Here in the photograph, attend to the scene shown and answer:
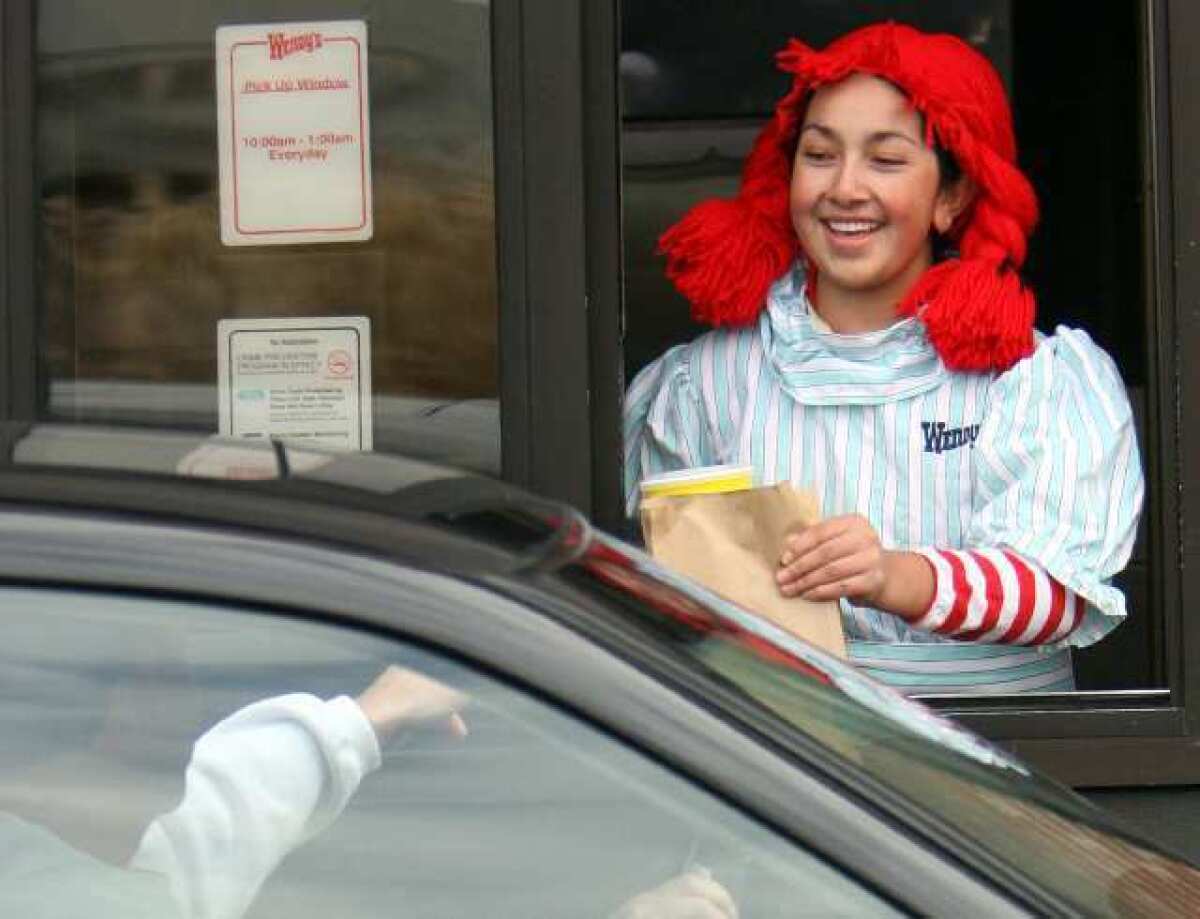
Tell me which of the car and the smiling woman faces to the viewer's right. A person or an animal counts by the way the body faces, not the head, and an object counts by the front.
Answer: the car

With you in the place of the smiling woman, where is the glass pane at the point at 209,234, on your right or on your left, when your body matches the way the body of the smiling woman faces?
on your right

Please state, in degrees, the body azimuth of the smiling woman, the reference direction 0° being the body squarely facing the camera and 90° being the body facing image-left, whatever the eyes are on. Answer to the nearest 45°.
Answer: approximately 45°

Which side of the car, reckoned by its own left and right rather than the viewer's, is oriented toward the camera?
right

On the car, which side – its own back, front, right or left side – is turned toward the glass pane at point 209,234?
left

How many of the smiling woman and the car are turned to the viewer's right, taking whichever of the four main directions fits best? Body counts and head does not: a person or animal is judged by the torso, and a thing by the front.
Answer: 1
